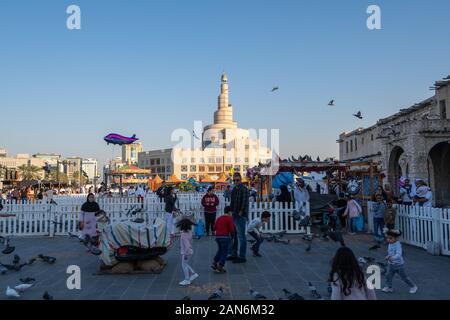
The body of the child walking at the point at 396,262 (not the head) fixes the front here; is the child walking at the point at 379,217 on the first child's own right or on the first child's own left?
on the first child's own right

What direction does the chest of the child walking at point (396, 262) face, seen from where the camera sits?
to the viewer's left

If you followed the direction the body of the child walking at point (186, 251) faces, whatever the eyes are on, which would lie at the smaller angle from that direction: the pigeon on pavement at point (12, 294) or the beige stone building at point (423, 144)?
the pigeon on pavement

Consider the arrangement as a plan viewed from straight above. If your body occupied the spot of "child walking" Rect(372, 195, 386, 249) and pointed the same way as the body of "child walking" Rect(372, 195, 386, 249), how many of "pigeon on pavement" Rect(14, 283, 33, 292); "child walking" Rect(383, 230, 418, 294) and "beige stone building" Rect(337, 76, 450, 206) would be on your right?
1
